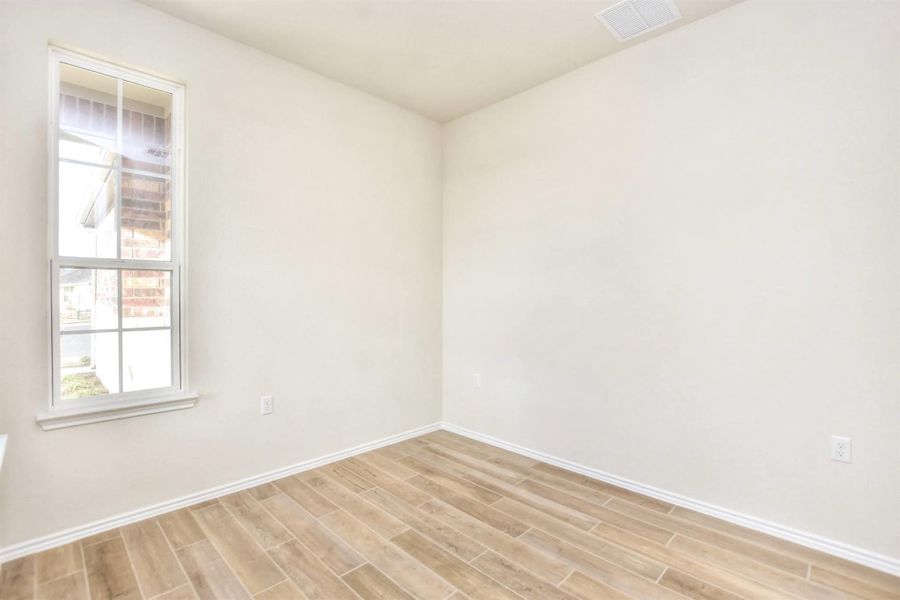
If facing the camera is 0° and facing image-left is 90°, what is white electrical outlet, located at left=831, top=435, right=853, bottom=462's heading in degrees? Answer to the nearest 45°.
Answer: approximately 45°

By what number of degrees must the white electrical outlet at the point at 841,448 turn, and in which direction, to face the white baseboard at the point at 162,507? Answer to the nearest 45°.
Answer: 0° — it already faces it

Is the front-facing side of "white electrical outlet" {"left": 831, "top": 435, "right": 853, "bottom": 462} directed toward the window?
no
